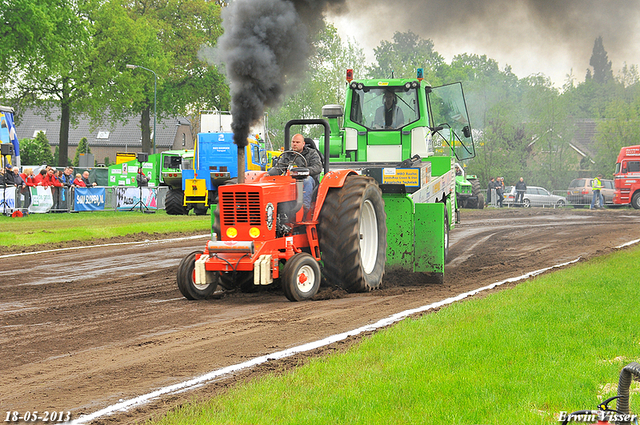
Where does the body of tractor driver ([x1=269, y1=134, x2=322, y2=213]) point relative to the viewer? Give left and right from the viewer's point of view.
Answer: facing the viewer and to the left of the viewer

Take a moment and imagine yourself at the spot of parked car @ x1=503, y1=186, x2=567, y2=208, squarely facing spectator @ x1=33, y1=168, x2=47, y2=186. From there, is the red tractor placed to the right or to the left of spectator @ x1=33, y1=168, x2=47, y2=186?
left

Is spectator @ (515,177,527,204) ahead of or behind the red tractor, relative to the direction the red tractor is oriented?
behind

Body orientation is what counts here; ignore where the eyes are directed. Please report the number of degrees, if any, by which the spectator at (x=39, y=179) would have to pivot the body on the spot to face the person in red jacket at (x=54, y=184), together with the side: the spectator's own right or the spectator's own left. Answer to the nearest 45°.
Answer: approximately 45° to the spectator's own left

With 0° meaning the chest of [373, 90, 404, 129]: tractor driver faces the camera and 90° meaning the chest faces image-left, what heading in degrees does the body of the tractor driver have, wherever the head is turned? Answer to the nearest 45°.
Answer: approximately 0°

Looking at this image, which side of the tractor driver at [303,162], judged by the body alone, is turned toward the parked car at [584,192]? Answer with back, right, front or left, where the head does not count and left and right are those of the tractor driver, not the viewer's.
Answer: back

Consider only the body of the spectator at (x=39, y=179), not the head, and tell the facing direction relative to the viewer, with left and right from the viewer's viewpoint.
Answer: facing to the right of the viewer

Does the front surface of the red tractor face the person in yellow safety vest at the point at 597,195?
no

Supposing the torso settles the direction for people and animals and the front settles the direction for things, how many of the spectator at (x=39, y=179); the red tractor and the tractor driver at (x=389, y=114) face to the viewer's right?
1

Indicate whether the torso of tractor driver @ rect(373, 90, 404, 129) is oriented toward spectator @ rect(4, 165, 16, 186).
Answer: no

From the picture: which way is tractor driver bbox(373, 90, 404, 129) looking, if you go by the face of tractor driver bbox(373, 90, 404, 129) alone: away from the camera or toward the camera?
toward the camera

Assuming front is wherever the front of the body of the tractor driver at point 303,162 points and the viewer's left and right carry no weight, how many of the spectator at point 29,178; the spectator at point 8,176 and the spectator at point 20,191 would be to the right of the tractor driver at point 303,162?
3

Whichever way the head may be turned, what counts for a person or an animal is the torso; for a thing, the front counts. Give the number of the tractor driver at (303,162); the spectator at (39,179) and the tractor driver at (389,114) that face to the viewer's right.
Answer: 1

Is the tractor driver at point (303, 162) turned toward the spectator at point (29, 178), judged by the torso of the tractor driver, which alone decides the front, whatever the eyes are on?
no
